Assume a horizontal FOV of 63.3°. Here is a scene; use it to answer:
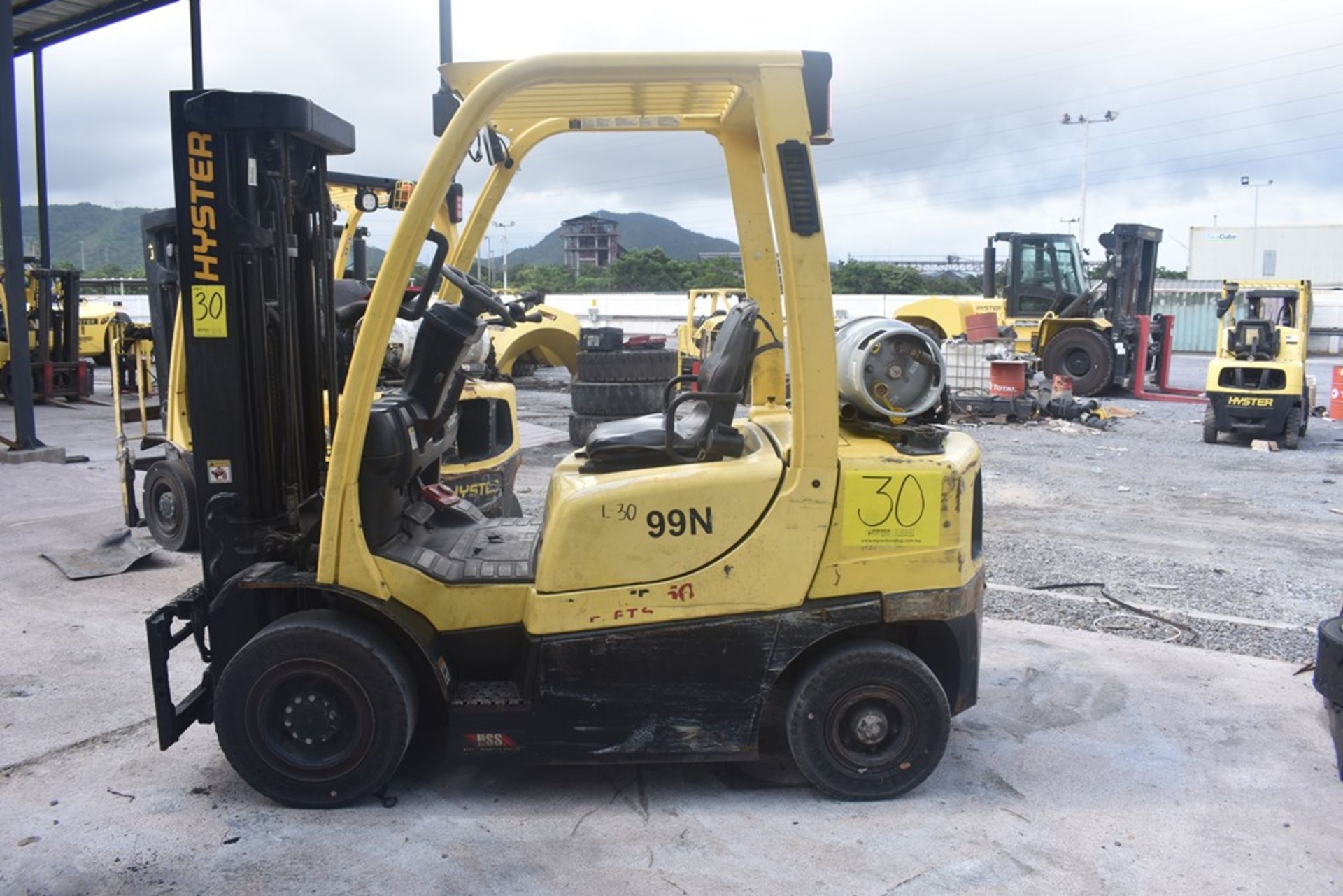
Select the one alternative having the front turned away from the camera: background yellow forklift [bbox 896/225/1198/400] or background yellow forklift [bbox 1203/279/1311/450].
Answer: background yellow forklift [bbox 1203/279/1311/450]

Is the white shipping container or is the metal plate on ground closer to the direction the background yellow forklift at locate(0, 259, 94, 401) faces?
the metal plate on ground

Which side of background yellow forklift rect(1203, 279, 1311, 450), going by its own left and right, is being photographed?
back

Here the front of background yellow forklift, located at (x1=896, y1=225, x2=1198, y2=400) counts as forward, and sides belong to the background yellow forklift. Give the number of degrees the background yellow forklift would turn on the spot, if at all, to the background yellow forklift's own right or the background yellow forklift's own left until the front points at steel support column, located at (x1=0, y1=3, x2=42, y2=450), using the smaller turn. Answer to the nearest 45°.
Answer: approximately 90° to the background yellow forklift's own right

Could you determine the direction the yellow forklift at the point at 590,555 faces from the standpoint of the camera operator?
facing to the left of the viewer

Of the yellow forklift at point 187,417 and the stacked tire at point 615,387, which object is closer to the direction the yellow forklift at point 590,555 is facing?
the yellow forklift

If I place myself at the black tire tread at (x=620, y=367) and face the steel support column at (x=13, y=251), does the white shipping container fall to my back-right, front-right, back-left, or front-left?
back-right

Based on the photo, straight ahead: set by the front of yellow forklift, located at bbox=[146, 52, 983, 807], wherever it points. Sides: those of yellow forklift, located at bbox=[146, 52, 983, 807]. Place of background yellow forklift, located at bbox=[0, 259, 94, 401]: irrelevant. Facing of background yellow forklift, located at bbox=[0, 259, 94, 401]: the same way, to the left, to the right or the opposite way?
to the left

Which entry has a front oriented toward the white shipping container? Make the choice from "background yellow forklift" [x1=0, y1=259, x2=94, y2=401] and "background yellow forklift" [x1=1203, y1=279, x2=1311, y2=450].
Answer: "background yellow forklift" [x1=1203, y1=279, x2=1311, y2=450]
